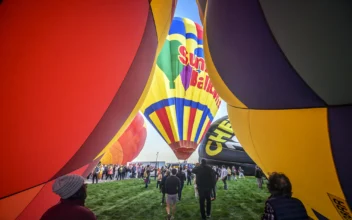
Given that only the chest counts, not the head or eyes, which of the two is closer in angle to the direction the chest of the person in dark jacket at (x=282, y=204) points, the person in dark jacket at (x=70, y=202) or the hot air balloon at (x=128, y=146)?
the hot air balloon

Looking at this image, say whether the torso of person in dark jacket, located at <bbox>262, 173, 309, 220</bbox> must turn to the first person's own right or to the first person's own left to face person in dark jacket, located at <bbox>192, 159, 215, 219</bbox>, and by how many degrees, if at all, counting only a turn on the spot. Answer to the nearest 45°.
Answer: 0° — they already face them

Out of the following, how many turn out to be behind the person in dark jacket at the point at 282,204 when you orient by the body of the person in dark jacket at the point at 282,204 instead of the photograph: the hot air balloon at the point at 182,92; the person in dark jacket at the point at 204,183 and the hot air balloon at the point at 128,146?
0

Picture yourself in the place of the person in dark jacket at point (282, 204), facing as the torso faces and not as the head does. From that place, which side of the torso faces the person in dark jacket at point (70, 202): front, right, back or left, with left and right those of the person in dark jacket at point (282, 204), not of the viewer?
left

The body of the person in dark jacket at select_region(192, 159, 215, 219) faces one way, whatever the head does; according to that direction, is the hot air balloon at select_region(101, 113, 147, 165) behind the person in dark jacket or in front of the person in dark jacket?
in front

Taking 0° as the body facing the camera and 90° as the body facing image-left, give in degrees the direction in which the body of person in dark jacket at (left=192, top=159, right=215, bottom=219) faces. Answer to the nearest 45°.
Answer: approximately 180°

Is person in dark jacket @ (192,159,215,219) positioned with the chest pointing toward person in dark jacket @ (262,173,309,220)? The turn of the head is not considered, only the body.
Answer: no

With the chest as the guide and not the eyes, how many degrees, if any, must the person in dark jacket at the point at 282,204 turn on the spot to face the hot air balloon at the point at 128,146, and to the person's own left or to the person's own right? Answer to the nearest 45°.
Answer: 0° — they already face it

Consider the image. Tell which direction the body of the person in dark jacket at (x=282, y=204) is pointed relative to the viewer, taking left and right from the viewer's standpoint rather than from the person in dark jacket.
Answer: facing away from the viewer and to the left of the viewer

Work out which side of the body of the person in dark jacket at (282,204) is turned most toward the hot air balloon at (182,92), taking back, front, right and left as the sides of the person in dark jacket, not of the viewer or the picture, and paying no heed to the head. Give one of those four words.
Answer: front

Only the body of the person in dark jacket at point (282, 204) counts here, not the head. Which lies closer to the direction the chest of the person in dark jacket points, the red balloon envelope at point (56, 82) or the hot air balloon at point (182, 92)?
the hot air balloon

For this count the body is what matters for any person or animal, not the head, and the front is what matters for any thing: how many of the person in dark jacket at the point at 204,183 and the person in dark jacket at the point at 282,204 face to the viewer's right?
0
